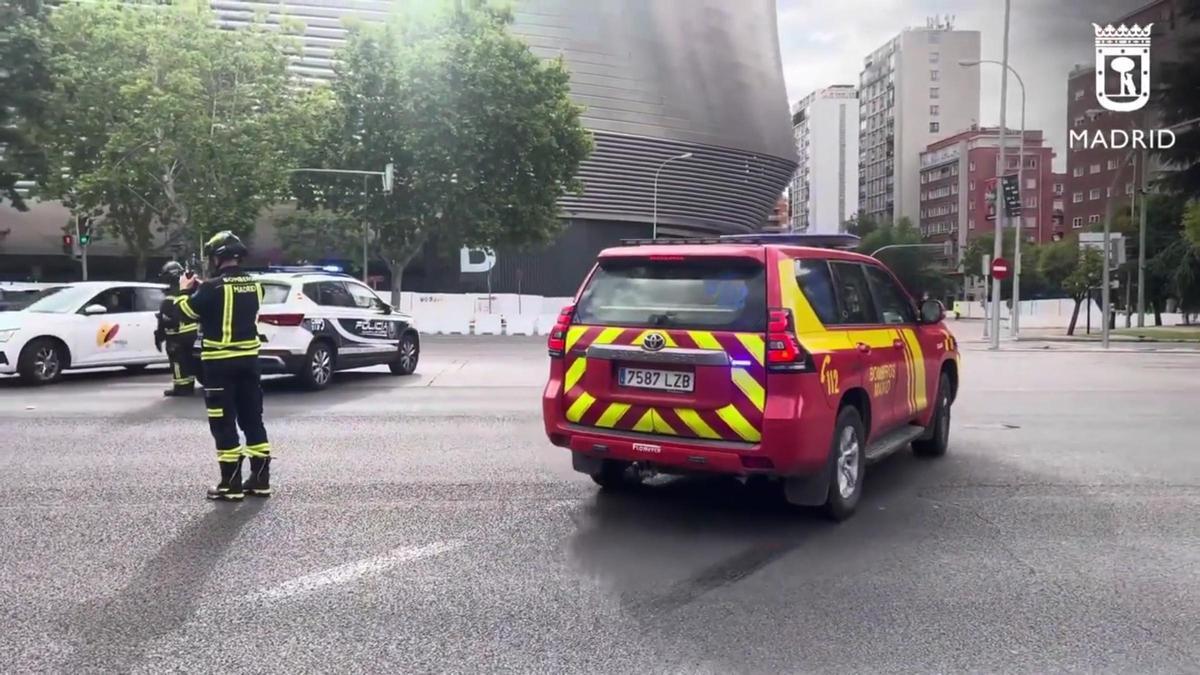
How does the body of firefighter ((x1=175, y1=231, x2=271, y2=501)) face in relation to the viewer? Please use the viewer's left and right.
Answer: facing away from the viewer and to the left of the viewer

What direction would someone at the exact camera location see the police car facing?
facing away from the viewer and to the right of the viewer

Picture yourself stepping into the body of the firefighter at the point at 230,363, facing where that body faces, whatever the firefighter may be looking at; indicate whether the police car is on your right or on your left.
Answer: on your right

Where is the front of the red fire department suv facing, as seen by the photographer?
facing away from the viewer and to the right of the viewer

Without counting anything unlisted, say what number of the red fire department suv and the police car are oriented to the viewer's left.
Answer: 0

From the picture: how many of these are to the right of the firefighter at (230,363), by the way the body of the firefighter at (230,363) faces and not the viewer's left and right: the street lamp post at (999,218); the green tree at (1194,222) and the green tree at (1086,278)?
3

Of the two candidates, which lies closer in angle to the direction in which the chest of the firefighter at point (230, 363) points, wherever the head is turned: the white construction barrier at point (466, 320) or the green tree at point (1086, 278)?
the white construction barrier

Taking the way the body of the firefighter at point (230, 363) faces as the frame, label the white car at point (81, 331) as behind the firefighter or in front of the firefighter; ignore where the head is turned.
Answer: in front

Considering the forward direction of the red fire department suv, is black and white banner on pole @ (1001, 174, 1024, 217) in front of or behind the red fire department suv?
in front
